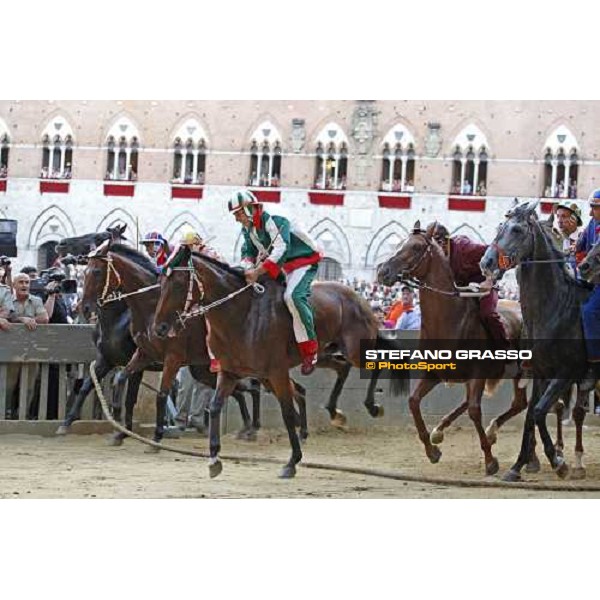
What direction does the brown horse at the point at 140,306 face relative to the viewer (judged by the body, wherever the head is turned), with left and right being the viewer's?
facing to the left of the viewer

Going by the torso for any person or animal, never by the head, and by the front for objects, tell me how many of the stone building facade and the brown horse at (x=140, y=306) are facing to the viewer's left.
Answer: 1

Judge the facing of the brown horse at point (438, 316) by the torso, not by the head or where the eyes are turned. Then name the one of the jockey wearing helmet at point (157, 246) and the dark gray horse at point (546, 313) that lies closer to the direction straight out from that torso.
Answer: the jockey wearing helmet

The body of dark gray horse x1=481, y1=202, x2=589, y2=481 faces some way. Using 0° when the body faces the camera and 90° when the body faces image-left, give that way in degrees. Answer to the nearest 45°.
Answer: approximately 45°

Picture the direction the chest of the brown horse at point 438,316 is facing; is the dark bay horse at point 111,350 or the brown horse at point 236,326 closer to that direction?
the brown horse

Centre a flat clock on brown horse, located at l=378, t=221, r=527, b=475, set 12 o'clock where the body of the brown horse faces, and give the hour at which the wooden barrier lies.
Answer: The wooden barrier is roughly at 2 o'clock from the brown horse.

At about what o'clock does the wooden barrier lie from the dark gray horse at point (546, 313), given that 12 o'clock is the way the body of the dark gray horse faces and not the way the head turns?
The wooden barrier is roughly at 2 o'clock from the dark gray horse.

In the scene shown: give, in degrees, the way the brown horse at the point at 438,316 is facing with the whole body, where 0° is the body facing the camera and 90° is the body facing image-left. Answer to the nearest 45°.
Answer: approximately 45°

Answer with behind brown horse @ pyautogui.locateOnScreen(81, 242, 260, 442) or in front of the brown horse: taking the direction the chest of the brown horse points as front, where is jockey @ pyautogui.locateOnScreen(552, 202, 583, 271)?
behind

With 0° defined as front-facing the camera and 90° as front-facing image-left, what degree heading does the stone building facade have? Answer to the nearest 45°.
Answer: approximately 0°

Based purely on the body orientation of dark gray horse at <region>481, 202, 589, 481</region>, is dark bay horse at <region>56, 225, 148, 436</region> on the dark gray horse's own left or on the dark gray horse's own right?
on the dark gray horse's own right
